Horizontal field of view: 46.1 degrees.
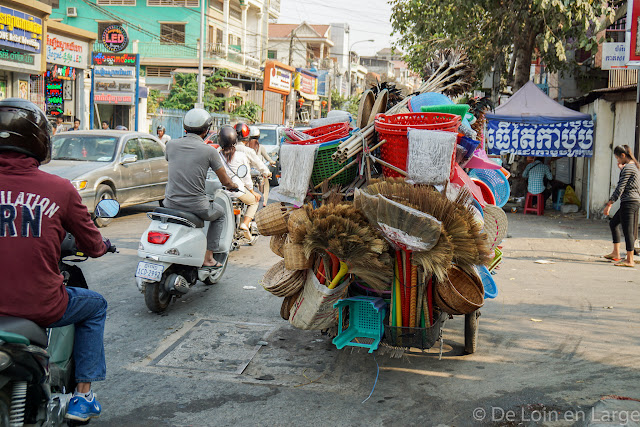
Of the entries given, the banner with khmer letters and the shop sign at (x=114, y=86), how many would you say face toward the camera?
2

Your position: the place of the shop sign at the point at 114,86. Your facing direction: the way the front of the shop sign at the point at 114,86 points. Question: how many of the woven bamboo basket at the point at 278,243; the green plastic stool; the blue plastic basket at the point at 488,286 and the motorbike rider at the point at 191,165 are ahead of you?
4

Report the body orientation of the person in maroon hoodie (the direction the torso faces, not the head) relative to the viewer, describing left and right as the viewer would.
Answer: facing away from the viewer and to the right of the viewer

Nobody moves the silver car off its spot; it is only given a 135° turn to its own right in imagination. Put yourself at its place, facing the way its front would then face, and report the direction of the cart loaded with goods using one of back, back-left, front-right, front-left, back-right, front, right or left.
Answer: back

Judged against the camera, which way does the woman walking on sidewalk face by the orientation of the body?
to the viewer's left

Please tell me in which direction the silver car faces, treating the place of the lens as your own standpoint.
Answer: facing the viewer and to the left of the viewer

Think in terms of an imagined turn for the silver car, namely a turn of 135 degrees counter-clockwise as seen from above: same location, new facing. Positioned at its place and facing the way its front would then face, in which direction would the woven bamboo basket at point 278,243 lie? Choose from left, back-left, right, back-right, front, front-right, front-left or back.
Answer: right

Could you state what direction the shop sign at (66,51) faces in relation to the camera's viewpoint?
facing the viewer and to the right of the viewer

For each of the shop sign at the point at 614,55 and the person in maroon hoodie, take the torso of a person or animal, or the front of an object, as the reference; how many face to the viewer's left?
0

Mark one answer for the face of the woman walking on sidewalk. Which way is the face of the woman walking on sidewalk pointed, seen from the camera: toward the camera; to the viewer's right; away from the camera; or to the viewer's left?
to the viewer's left

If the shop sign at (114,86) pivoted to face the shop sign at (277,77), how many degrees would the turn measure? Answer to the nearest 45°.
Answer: approximately 135° to its left

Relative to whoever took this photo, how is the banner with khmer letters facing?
facing the viewer

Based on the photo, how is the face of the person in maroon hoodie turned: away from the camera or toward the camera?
away from the camera

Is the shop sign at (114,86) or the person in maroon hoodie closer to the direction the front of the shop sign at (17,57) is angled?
the person in maroon hoodie

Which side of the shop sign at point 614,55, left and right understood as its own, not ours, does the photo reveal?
front
